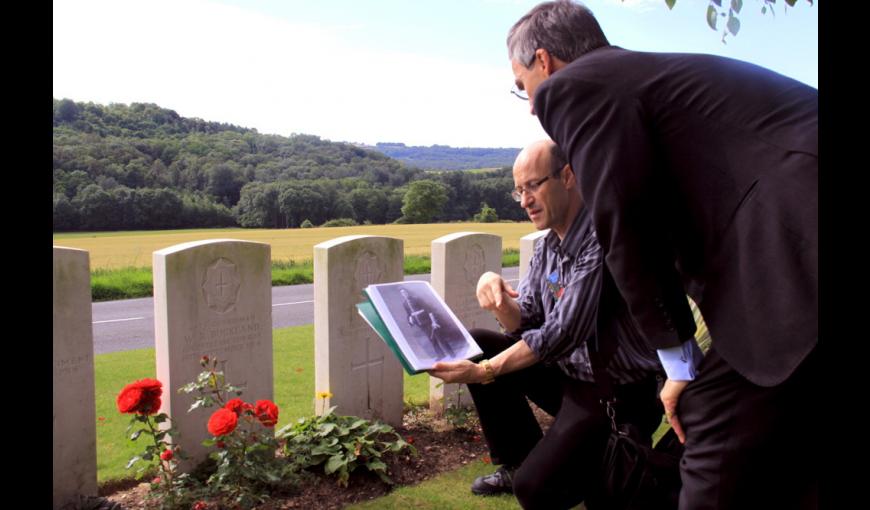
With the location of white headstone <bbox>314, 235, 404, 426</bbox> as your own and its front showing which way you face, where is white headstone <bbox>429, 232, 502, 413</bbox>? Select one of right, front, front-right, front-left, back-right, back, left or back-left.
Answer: left

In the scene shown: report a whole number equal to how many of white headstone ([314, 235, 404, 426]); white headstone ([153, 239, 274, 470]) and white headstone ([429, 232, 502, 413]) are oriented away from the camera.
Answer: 0

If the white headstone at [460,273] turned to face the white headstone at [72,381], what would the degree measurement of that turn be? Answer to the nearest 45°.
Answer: approximately 90° to its right

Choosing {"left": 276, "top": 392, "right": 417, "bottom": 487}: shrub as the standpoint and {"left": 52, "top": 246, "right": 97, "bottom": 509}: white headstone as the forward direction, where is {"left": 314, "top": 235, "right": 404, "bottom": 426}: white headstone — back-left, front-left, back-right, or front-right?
back-right

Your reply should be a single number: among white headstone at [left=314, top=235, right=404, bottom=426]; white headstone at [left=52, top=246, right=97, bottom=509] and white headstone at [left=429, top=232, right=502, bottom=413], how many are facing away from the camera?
0

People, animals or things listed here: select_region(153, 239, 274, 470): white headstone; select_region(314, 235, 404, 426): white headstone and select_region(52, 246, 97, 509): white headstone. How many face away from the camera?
0

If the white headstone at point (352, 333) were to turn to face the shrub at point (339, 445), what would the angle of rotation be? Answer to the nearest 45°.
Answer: approximately 45° to its right

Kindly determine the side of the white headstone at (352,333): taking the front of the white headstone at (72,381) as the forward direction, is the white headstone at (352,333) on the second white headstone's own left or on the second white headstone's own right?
on the second white headstone's own left

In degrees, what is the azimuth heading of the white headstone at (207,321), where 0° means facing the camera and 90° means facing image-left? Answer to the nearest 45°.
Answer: approximately 315°

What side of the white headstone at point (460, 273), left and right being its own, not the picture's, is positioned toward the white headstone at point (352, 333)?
right

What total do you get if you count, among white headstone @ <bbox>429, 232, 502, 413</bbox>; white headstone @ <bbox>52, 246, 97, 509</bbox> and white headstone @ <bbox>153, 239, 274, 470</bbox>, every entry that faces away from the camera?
0
